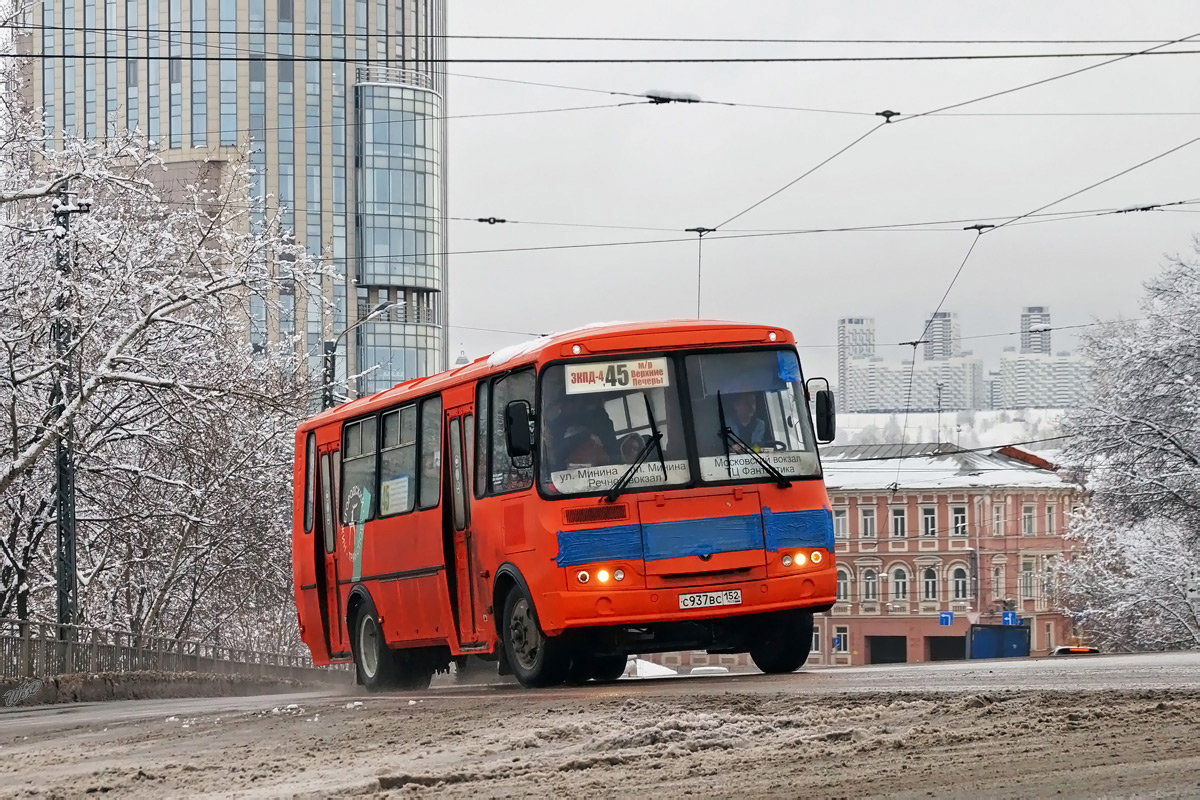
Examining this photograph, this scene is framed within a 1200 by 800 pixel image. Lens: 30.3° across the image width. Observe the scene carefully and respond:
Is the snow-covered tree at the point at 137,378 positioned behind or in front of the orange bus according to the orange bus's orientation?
behind

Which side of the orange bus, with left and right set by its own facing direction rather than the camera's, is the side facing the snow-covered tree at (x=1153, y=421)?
left

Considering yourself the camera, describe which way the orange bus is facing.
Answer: facing the viewer and to the right of the viewer

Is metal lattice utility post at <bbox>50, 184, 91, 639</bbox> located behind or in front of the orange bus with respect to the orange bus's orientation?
behind

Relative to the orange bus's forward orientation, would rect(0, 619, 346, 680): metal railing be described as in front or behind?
behind
